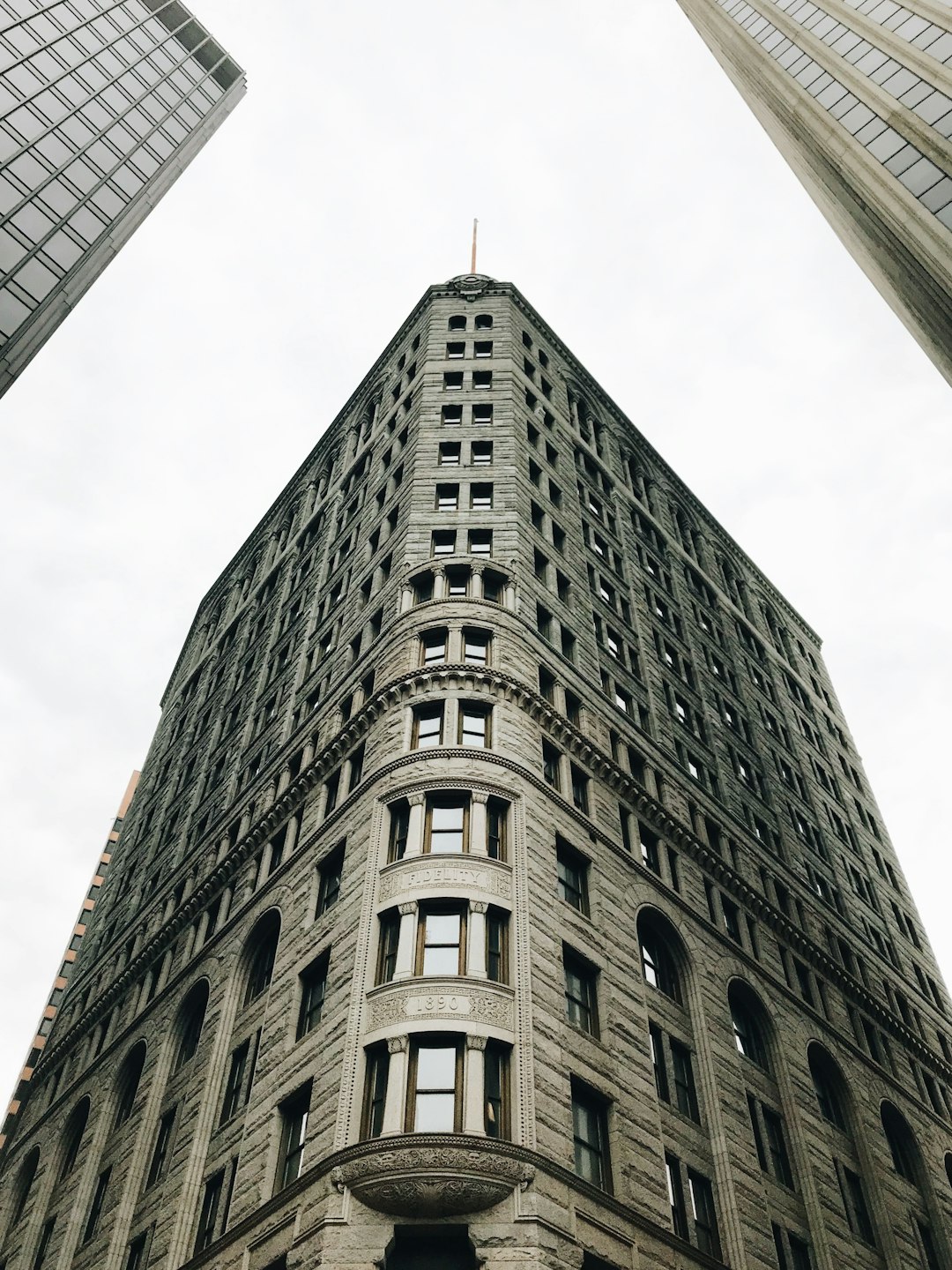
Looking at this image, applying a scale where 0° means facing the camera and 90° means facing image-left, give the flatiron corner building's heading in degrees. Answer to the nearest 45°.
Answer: approximately 0°
